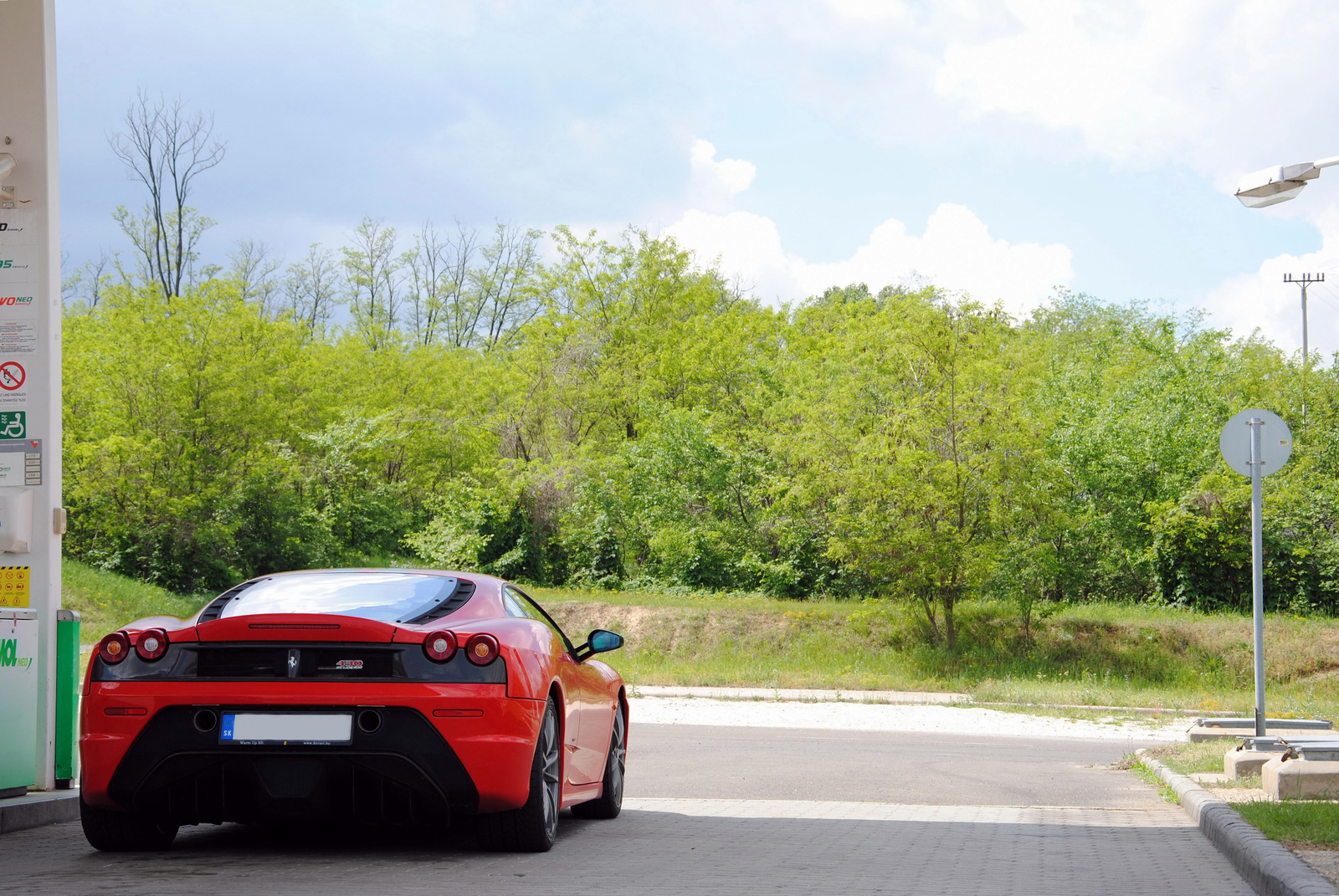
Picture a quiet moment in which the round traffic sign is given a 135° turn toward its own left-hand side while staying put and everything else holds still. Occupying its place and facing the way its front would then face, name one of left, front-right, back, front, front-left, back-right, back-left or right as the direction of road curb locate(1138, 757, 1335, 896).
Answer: front-left

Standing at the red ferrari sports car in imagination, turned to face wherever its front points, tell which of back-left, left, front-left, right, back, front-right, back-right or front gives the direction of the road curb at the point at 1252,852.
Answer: right

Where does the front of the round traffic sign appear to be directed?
away from the camera

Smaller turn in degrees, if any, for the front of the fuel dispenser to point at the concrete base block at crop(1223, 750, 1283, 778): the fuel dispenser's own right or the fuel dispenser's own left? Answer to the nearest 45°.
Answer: approximately 90° to the fuel dispenser's own left

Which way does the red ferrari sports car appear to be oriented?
away from the camera

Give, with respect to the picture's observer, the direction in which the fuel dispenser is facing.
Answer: facing the viewer

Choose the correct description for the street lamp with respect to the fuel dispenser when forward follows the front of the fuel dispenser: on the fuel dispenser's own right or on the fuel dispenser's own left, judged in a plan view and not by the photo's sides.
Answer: on the fuel dispenser's own left

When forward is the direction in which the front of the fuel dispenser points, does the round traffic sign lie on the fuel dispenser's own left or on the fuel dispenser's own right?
on the fuel dispenser's own left

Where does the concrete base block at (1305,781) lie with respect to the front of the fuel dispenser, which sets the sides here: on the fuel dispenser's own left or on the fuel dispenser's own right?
on the fuel dispenser's own left

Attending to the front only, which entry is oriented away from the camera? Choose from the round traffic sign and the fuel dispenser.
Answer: the round traffic sign

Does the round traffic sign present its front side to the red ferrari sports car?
no
